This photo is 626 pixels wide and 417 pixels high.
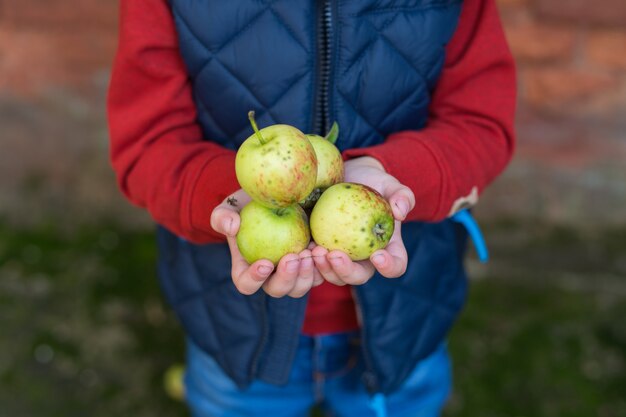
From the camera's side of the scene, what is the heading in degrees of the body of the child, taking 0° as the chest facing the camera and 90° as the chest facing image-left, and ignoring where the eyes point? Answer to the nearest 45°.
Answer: approximately 0°
